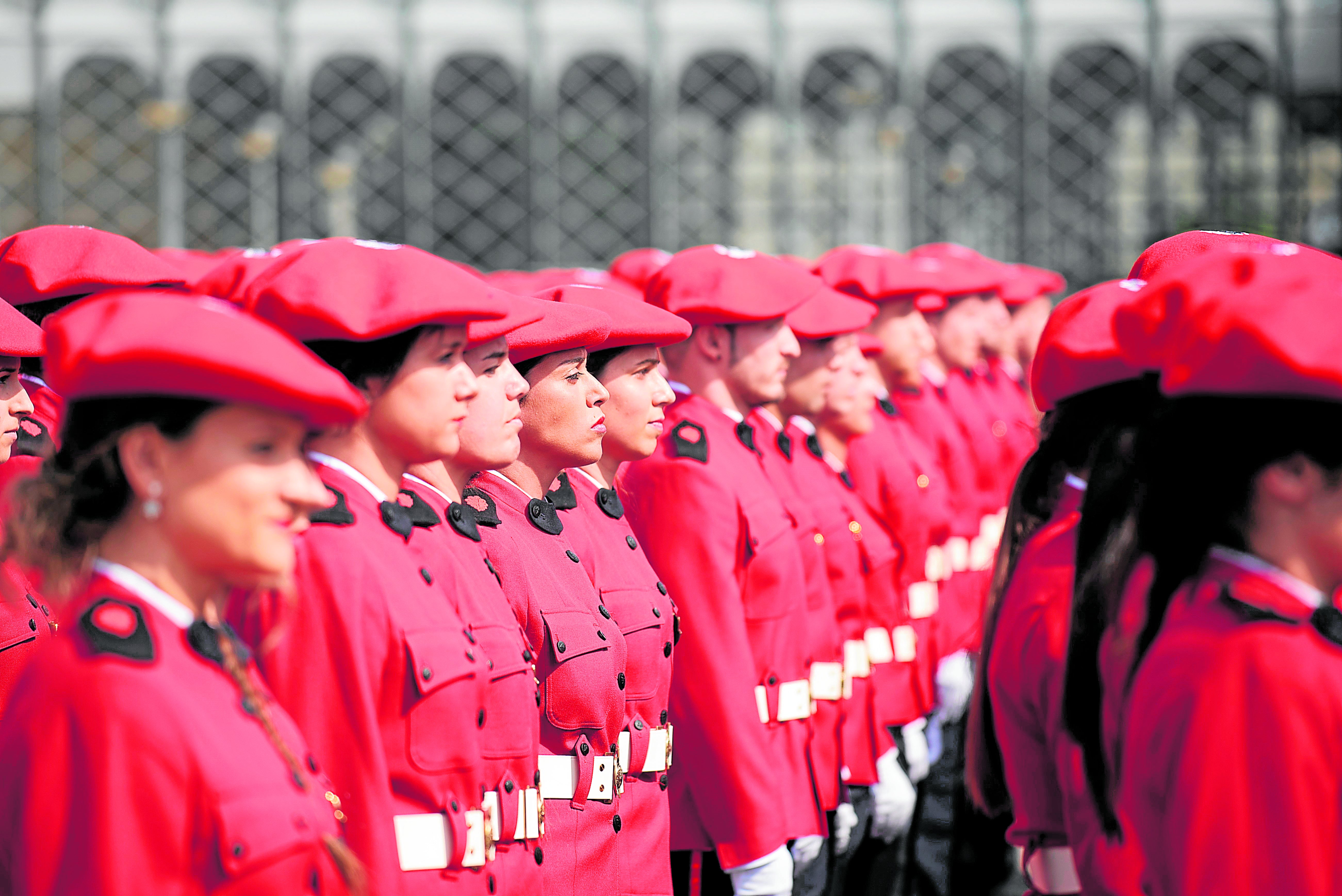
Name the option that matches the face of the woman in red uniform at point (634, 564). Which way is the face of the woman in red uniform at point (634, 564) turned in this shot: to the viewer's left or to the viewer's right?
to the viewer's right

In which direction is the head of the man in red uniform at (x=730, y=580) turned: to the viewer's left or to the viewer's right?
to the viewer's right

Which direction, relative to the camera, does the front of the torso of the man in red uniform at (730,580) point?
to the viewer's right
